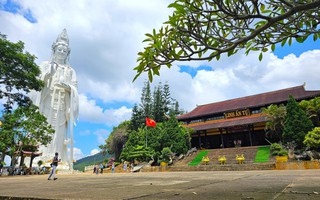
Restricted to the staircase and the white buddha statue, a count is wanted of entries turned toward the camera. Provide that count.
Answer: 2

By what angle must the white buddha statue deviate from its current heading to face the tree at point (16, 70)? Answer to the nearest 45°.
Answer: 0° — it already faces it

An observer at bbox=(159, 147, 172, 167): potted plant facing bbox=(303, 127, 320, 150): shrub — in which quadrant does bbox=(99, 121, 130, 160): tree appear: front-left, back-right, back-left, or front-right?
back-left

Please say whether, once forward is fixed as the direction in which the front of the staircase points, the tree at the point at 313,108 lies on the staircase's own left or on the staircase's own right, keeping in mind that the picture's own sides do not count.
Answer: on the staircase's own left

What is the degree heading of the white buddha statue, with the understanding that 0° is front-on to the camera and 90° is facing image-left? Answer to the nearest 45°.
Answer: approximately 0°

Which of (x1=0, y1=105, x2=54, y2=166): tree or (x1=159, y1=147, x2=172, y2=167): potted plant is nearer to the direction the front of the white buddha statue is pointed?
the tree

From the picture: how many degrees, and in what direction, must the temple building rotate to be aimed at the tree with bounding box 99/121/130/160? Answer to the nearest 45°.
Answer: approximately 45° to its right

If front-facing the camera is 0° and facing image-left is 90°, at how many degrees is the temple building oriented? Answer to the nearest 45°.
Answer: approximately 45°
